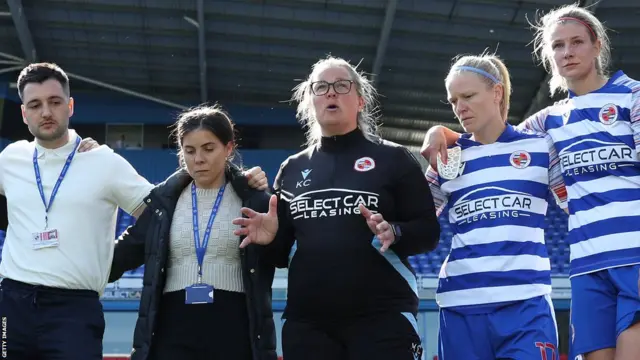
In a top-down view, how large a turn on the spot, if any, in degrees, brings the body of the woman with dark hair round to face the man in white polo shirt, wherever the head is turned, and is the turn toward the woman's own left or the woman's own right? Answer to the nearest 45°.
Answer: approximately 90° to the woman's own right

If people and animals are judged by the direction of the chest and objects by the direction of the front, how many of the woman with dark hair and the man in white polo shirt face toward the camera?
2

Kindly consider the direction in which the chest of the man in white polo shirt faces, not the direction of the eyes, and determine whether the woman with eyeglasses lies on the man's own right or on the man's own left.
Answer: on the man's own left

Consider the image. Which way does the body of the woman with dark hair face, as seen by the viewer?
toward the camera

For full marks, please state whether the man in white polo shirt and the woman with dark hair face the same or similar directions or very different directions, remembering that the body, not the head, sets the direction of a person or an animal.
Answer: same or similar directions

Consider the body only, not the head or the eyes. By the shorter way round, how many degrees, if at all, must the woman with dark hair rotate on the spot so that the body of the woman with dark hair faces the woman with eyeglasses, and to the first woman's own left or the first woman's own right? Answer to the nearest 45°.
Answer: approximately 45° to the first woman's own left

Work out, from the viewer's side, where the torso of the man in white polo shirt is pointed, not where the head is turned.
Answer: toward the camera

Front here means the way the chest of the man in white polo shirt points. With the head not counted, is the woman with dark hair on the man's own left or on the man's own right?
on the man's own left

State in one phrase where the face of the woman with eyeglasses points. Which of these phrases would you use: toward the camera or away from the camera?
toward the camera

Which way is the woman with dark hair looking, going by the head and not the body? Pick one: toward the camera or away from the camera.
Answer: toward the camera
